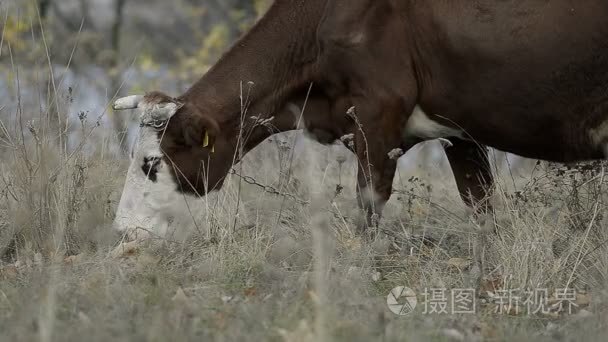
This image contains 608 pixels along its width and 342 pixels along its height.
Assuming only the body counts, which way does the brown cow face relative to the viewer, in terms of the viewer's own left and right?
facing to the left of the viewer
